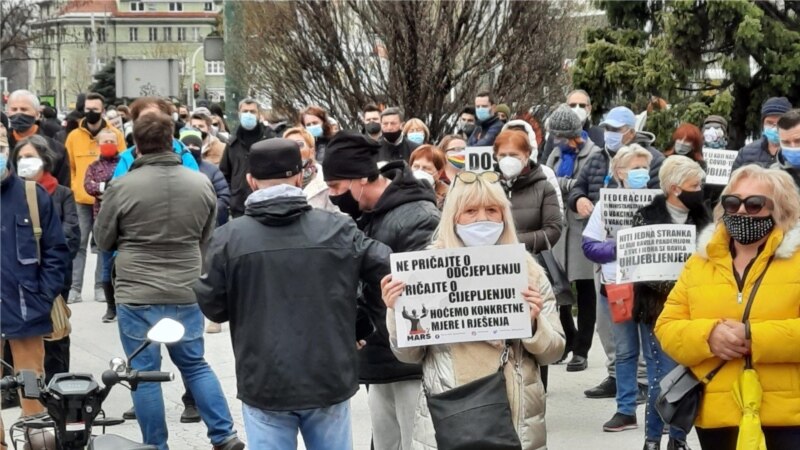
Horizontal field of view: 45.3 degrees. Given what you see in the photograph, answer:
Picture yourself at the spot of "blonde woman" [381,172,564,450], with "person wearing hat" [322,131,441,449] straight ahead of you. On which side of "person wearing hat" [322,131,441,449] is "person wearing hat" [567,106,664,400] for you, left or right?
right

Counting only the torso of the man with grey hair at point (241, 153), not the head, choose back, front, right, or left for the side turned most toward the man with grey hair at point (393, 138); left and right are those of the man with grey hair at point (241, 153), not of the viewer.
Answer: left

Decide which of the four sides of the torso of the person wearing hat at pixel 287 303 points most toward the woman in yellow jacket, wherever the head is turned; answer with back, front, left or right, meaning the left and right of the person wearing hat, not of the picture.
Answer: right

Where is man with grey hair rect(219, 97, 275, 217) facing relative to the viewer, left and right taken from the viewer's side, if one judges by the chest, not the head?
facing the viewer

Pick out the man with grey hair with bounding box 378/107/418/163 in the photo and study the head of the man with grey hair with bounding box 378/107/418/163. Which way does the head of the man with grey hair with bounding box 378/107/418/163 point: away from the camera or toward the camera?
toward the camera

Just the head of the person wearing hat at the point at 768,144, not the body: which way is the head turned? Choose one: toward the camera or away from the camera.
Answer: toward the camera

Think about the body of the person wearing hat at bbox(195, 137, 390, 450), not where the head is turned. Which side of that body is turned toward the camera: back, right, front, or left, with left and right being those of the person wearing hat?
back

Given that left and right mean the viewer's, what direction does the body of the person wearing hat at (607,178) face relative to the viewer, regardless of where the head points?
facing the viewer and to the left of the viewer

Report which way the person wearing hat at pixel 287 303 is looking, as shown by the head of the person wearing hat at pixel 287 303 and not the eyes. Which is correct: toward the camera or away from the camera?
away from the camera

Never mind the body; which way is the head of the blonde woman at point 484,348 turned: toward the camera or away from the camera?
toward the camera

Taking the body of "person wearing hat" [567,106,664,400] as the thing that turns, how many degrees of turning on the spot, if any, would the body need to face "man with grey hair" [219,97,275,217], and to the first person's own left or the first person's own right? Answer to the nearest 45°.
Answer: approximately 90° to the first person's own right

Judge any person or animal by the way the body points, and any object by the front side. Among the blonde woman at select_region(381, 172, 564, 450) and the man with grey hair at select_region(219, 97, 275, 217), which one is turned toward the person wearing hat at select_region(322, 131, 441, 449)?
the man with grey hair

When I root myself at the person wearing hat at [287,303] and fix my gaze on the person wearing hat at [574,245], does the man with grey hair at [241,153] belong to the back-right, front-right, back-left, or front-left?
front-left

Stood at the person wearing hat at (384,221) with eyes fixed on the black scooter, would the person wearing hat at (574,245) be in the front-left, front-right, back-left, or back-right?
back-right

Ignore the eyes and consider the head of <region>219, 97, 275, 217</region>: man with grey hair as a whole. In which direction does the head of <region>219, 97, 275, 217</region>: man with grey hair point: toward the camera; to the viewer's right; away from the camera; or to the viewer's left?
toward the camera
